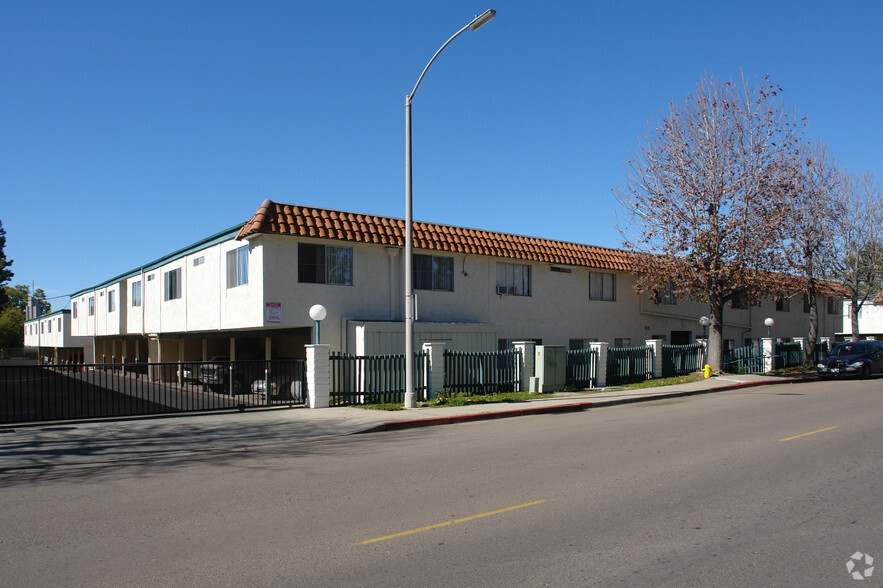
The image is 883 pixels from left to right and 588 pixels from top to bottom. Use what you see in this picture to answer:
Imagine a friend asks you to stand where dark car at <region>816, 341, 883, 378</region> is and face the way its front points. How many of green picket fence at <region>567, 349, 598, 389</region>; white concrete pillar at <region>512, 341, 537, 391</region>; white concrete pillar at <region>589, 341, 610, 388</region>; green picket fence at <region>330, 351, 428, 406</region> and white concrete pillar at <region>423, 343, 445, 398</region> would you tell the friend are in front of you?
5

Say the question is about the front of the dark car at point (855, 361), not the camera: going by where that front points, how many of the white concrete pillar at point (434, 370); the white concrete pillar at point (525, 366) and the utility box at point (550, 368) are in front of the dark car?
3

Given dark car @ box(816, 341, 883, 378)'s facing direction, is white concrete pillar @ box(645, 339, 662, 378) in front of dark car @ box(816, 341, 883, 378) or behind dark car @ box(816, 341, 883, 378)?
in front

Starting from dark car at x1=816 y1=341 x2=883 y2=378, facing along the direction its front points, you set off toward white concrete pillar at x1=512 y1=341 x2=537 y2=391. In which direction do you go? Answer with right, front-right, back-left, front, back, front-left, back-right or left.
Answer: front

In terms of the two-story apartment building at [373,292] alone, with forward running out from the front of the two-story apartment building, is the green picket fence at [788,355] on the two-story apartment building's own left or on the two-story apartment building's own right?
on the two-story apartment building's own left

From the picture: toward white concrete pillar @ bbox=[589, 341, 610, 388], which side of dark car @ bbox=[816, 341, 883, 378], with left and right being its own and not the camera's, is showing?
front

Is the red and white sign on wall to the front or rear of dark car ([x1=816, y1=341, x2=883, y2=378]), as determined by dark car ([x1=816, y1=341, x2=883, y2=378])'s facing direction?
to the front

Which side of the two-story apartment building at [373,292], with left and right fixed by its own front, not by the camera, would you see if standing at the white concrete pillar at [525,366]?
front

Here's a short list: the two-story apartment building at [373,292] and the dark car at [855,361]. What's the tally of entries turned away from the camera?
0
